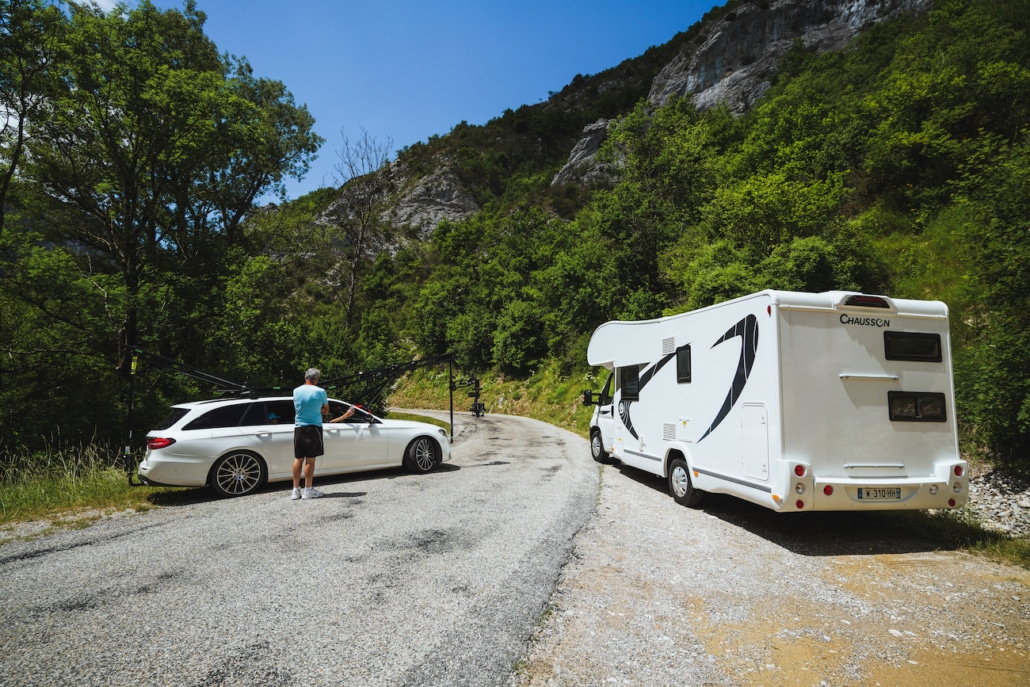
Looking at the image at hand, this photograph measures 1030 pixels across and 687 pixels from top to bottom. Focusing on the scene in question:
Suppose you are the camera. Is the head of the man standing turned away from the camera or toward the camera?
away from the camera

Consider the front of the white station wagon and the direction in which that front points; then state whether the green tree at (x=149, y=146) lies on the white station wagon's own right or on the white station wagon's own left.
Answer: on the white station wagon's own left

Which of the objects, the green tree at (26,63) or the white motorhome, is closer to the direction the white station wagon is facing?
the white motorhome

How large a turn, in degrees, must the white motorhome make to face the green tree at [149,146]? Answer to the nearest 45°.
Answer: approximately 45° to its left

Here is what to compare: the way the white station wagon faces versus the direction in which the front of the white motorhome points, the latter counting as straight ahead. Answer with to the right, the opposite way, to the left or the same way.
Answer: to the right

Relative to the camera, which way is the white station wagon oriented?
to the viewer's right

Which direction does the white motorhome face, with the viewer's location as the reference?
facing away from the viewer and to the left of the viewer

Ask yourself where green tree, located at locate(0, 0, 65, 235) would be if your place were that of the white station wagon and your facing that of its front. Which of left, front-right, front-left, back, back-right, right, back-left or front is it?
back-left

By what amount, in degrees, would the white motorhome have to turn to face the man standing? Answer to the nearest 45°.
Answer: approximately 45° to its left

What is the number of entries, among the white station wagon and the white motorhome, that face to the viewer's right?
1
